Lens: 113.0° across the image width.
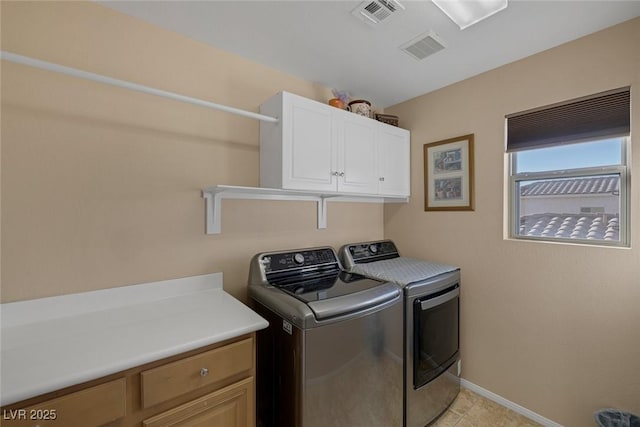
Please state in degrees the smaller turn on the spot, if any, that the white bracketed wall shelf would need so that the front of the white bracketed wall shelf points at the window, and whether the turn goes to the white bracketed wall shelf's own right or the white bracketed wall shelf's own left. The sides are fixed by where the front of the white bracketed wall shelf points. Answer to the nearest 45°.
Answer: approximately 45° to the white bracketed wall shelf's own left

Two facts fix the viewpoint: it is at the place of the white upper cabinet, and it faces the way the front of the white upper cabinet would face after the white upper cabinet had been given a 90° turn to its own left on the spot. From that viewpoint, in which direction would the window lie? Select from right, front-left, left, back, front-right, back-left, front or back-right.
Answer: front-right

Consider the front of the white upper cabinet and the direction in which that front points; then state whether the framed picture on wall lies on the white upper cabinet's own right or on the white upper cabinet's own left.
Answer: on the white upper cabinet's own left

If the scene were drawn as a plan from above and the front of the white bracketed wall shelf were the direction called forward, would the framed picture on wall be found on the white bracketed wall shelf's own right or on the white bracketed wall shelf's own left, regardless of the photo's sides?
on the white bracketed wall shelf's own left

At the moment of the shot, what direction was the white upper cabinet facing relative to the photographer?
facing the viewer and to the right of the viewer

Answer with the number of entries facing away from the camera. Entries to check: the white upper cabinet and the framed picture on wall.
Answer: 0

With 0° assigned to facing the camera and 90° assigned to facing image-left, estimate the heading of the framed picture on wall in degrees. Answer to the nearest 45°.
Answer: approximately 45°
